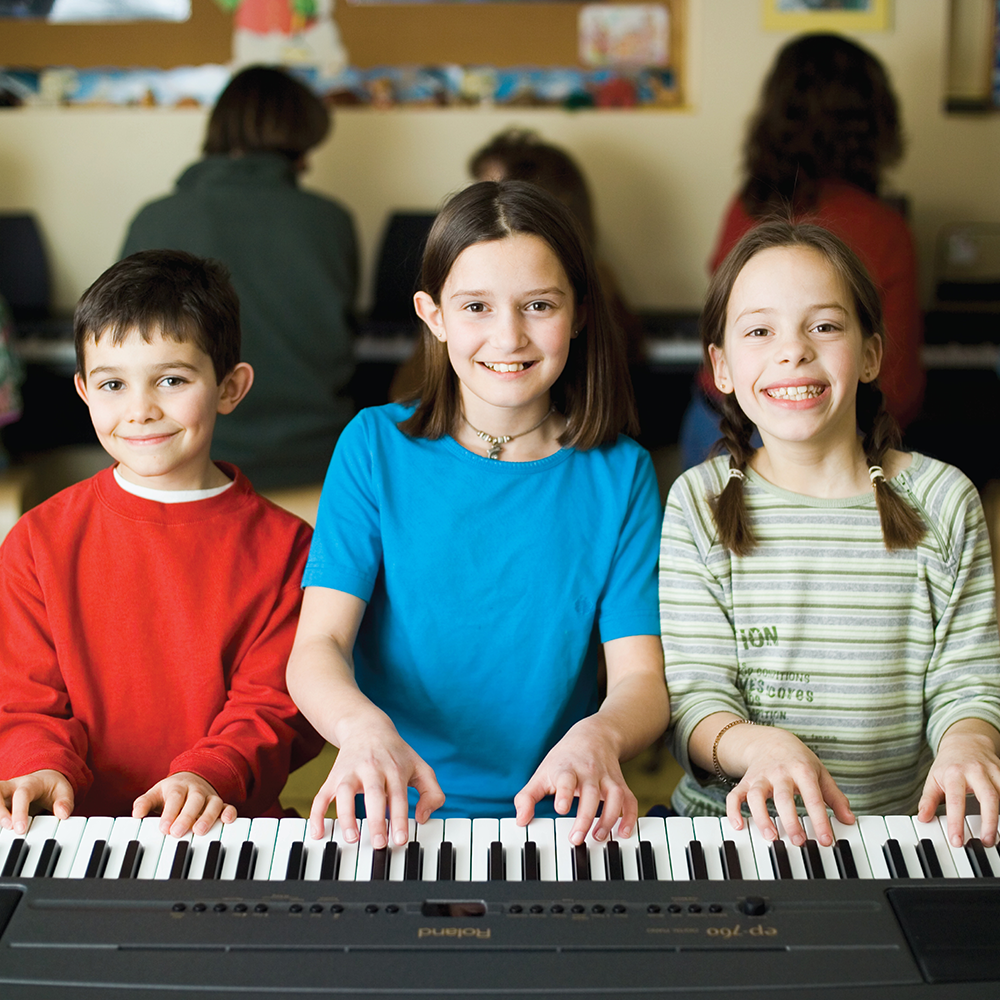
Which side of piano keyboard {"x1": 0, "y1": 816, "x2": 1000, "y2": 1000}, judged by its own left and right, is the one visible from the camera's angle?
back

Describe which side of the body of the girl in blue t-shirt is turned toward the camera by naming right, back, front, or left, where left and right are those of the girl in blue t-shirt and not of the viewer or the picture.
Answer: front

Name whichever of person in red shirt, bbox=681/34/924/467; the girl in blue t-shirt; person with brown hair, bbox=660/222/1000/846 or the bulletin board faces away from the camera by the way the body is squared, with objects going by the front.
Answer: the person in red shirt

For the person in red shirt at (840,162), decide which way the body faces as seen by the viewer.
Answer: away from the camera

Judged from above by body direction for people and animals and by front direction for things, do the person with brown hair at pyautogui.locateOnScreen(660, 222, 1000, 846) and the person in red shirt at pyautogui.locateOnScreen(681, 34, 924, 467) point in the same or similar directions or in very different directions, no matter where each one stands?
very different directions

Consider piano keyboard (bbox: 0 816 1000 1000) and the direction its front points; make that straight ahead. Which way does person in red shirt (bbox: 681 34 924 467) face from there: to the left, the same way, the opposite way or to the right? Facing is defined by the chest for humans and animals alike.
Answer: the same way

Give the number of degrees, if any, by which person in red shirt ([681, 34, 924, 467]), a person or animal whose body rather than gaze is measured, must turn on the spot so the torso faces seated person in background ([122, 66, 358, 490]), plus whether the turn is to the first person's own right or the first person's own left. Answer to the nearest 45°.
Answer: approximately 90° to the first person's own left

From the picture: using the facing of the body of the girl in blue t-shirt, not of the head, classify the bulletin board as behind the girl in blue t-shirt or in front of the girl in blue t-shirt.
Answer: behind

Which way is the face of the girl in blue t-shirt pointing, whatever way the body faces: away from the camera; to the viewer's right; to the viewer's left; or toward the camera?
toward the camera

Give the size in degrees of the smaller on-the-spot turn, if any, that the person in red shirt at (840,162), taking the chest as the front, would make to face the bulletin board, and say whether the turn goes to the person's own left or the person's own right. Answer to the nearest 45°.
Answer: approximately 45° to the person's own left

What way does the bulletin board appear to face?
toward the camera

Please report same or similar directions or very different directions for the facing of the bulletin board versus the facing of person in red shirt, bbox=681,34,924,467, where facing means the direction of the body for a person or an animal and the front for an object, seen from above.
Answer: very different directions

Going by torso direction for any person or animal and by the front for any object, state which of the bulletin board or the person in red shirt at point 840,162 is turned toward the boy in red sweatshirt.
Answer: the bulletin board

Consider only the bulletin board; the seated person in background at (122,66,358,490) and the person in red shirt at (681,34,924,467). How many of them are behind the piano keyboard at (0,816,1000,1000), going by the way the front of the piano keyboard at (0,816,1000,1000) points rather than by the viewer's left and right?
0
